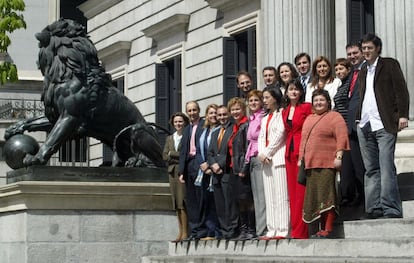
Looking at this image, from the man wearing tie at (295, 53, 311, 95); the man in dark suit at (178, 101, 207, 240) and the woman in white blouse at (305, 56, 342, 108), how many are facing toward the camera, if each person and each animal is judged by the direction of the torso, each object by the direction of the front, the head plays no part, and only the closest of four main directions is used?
3

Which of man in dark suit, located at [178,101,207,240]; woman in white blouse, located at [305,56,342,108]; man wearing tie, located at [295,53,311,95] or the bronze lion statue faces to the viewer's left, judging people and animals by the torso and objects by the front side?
the bronze lion statue

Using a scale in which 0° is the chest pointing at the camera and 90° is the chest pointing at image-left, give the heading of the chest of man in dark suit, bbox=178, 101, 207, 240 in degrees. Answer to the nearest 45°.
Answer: approximately 0°

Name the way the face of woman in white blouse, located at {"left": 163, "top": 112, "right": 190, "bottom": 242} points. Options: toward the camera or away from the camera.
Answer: toward the camera

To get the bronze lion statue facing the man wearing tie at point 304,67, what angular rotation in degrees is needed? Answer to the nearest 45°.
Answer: approximately 135° to its left

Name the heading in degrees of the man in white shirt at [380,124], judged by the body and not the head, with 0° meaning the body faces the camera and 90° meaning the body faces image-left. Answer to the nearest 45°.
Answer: approximately 45°

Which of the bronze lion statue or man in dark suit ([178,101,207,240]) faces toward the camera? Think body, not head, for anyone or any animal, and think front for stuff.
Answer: the man in dark suit

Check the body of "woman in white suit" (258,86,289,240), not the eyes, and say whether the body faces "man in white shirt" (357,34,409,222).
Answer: no

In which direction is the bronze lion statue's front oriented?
to the viewer's left

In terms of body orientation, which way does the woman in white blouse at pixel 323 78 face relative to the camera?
toward the camera

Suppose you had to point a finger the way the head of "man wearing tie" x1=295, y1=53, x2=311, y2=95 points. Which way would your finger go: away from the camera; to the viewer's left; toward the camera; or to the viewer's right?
toward the camera

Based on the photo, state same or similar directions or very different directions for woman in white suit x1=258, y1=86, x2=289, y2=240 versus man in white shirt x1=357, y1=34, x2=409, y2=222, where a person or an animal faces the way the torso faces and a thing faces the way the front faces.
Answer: same or similar directions

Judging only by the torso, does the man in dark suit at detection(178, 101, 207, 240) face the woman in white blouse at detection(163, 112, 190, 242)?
no

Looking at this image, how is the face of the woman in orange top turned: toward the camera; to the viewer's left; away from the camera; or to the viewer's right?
toward the camera

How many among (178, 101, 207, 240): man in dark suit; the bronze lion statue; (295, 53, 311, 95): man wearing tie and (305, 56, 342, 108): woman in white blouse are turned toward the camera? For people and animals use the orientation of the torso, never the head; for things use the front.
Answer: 3

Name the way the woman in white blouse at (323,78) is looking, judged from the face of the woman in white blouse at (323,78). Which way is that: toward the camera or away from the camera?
toward the camera

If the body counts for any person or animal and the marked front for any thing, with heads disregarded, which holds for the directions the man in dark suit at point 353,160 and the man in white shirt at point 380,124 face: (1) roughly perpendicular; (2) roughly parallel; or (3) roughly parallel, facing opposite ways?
roughly parallel
